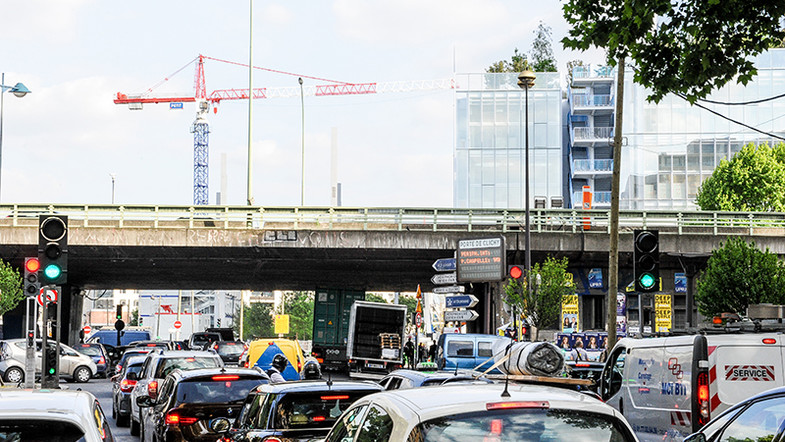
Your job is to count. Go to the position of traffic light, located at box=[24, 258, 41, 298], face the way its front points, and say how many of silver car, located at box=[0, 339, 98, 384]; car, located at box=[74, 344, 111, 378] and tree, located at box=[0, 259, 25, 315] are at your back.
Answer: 3

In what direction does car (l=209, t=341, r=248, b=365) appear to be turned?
away from the camera

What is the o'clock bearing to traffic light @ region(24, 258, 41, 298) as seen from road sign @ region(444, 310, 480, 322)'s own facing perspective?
The traffic light is roughly at 1 o'clock from the road sign.

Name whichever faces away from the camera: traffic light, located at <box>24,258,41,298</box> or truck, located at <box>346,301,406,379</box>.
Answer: the truck

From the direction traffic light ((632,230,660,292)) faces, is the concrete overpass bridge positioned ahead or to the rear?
to the rear

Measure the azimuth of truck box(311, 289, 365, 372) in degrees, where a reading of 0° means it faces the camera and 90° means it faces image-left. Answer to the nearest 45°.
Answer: approximately 180°

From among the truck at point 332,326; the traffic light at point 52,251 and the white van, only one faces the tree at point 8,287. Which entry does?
the white van

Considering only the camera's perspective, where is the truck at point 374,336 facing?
facing away from the viewer

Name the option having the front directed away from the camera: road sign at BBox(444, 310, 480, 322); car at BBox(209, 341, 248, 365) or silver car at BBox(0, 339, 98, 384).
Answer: the car

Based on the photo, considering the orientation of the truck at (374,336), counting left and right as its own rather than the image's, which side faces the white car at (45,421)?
back

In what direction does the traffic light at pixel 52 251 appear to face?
toward the camera

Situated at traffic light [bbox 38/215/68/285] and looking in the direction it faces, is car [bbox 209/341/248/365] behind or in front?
behind

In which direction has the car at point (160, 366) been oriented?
away from the camera

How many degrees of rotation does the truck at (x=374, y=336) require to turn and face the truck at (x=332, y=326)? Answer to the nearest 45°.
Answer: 0° — it already faces it
